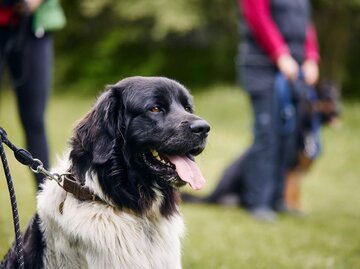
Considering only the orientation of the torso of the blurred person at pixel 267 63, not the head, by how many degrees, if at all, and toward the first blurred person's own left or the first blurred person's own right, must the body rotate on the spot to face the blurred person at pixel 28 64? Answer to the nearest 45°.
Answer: approximately 90° to the first blurred person's own right

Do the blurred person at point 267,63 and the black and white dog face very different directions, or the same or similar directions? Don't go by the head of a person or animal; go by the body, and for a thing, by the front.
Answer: same or similar directions

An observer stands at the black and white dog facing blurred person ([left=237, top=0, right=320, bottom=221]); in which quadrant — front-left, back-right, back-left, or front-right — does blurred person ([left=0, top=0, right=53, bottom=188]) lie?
front-left

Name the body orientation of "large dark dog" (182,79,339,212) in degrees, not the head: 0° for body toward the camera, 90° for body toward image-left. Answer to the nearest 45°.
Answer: approximately 270°

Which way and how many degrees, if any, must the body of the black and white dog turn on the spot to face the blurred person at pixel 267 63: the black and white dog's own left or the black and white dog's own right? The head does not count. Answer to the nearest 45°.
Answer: approximately 90° to the black and white dog's own left

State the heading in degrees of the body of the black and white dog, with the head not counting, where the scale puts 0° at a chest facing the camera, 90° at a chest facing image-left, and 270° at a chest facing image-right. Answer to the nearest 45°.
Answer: approximately 315°

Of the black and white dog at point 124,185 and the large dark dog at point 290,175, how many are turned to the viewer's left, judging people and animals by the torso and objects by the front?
0

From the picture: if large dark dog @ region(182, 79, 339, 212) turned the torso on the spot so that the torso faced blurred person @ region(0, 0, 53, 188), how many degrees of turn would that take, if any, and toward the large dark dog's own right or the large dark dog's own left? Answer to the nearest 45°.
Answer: approximately 135° to the large dark dog's own right

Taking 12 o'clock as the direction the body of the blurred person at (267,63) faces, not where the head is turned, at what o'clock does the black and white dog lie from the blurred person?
The black and white dog is roughly at 2 o'clock from the blurred person.

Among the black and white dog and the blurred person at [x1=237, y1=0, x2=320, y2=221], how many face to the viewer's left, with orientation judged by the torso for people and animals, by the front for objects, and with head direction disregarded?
0
